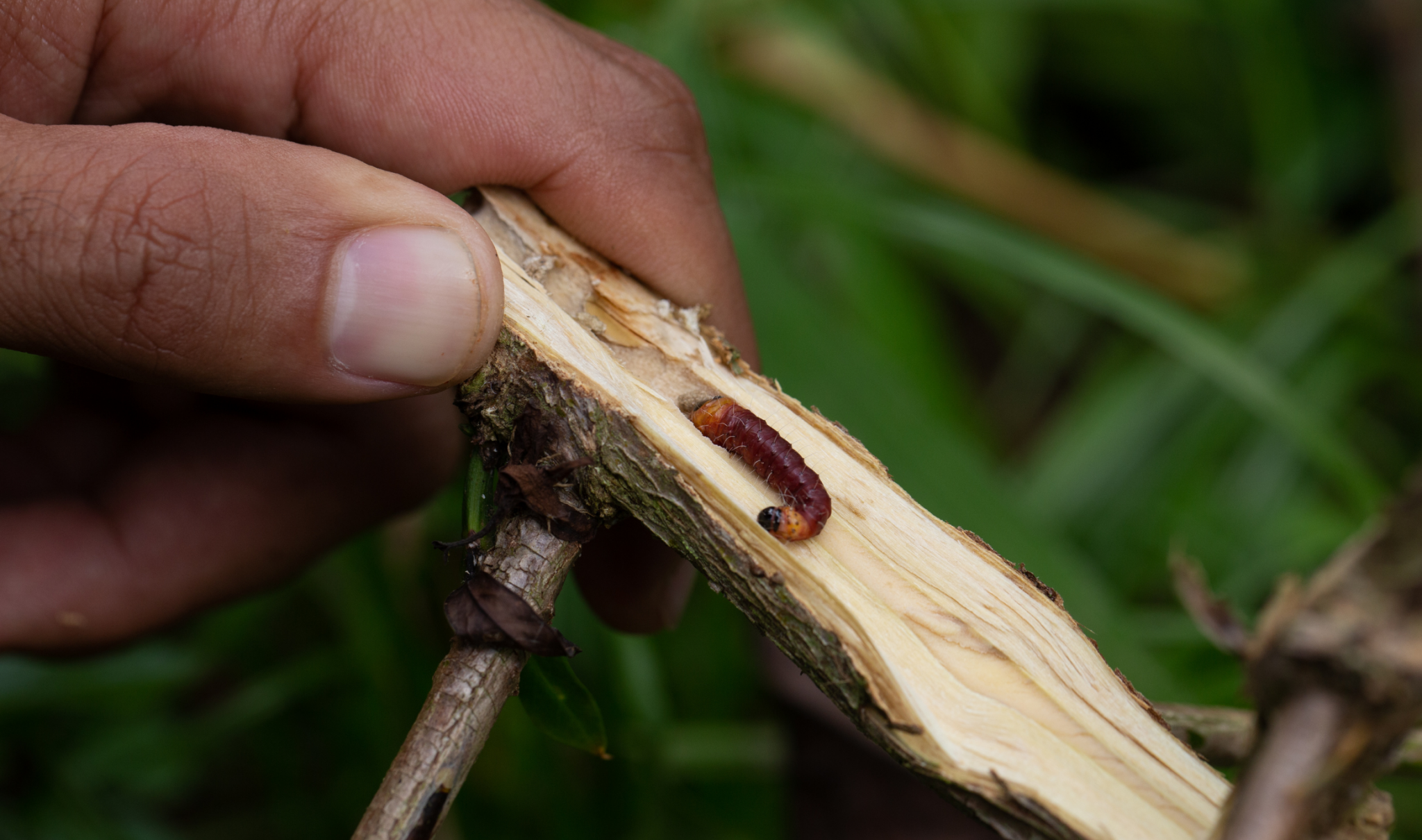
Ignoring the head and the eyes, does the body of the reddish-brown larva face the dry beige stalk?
no

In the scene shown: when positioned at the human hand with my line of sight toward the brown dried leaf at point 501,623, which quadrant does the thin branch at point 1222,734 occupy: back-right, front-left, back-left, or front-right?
front-left

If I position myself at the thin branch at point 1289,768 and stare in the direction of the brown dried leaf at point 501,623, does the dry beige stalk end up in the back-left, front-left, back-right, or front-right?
front-right

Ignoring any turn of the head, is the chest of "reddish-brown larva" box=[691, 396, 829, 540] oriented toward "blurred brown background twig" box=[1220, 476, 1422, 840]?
no

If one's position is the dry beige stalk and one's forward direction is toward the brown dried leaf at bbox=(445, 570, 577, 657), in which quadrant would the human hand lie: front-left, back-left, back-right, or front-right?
front-right
